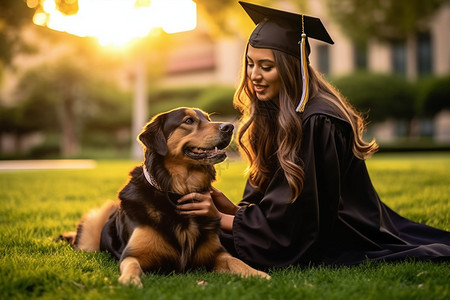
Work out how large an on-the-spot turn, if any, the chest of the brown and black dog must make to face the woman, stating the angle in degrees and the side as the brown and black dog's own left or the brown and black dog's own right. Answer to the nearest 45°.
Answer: approximately 45° to the brown and black dog's own left

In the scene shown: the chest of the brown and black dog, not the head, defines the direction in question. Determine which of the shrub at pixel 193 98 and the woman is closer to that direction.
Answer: the woman

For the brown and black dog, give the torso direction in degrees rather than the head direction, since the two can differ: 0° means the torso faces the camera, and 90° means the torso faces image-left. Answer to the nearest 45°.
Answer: approximately 315°

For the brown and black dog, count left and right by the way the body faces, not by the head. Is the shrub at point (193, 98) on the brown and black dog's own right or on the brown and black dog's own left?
on the brown and black dog's own left
